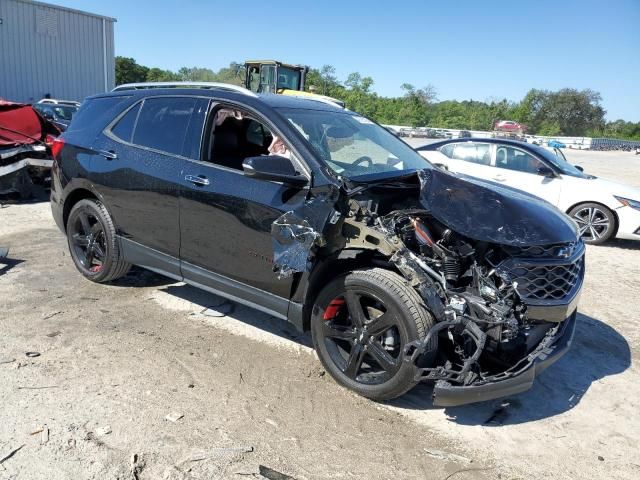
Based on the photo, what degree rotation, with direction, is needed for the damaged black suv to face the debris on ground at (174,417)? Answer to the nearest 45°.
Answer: approximately 90° to its right

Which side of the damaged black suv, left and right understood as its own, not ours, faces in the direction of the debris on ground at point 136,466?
right

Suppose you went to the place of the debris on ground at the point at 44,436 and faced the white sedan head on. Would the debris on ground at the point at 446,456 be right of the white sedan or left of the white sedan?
right

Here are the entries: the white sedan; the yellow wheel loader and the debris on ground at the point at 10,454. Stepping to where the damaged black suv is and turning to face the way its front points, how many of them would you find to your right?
1

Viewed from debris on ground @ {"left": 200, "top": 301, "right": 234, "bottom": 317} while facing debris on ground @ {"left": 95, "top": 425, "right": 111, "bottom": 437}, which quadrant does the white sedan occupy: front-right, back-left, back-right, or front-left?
back-left

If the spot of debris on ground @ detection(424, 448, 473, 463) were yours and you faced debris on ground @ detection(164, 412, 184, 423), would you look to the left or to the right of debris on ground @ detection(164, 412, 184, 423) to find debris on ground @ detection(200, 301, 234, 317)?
right

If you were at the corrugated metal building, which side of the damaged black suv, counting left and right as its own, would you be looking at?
back

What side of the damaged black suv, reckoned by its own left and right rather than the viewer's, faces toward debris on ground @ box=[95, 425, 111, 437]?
right
